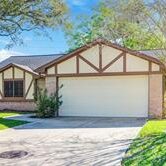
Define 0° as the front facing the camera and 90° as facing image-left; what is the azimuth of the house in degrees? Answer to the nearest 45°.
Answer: approximately 0°
